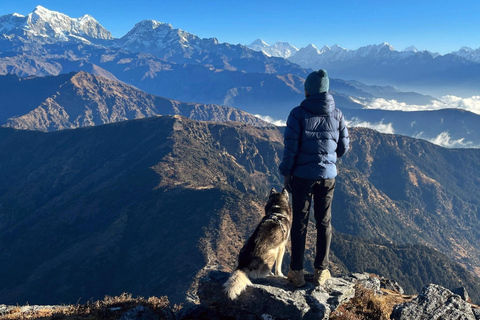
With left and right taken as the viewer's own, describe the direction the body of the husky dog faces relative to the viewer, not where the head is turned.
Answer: facing away from the viewer and to the right of the viewer
